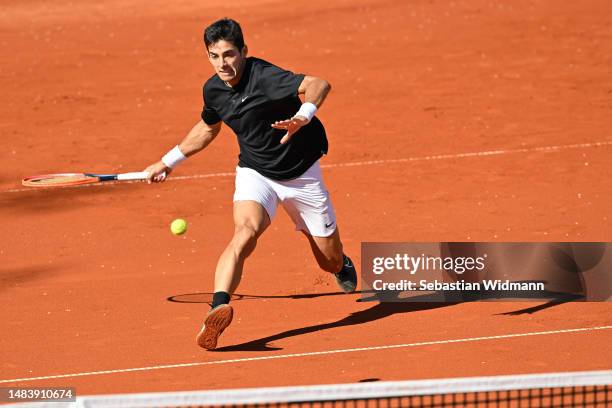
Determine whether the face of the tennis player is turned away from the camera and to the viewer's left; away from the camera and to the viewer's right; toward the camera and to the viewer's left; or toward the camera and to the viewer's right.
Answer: toward the camera and to the viewer's left

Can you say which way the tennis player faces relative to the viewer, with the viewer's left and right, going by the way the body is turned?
facing the viewer and to the left of the viewer
